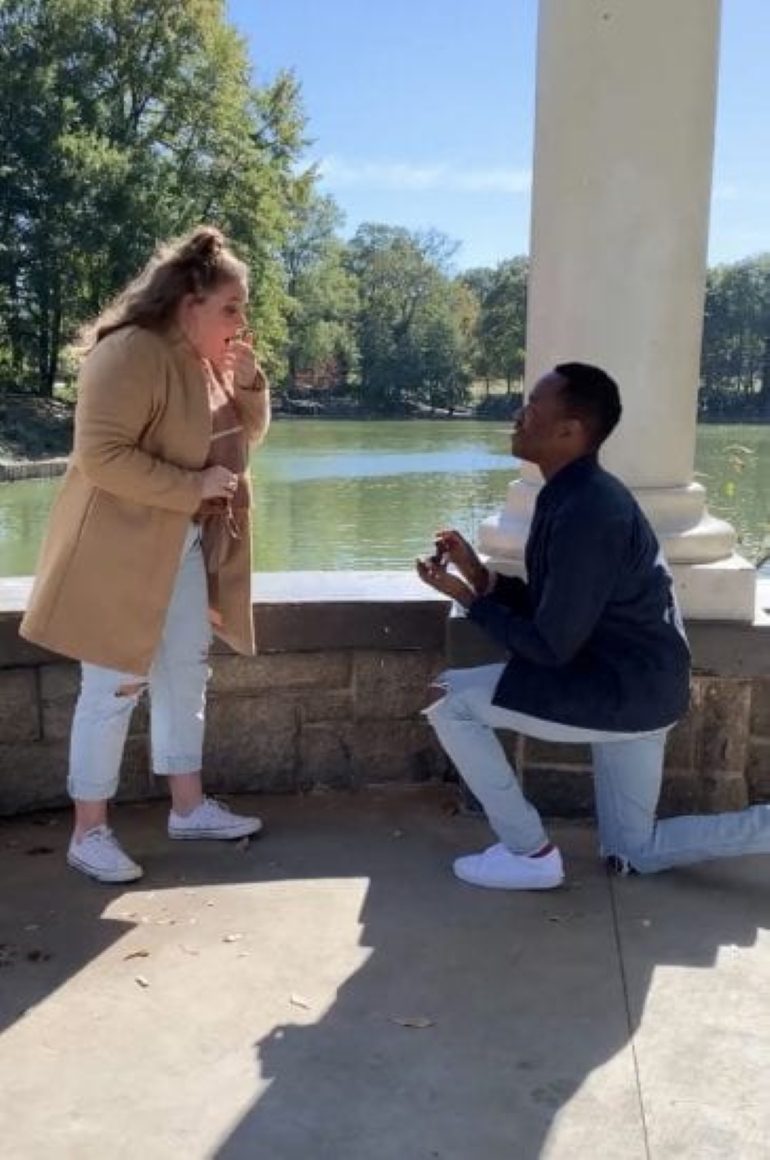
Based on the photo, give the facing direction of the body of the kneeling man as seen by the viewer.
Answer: to the viewer's left

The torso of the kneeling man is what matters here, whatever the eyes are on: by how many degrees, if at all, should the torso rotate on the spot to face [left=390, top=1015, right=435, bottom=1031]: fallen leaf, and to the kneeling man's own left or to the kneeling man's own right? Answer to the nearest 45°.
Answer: approximately 45° to the kneeling man's own left

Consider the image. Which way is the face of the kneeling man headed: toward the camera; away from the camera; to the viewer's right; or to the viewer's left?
to the viewer's left

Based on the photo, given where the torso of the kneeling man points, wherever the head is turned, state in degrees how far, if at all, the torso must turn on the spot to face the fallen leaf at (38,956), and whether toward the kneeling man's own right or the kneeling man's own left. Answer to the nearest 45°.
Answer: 0° — they already face it

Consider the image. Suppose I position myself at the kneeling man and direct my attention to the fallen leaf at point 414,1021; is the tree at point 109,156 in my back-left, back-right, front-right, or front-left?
back-right

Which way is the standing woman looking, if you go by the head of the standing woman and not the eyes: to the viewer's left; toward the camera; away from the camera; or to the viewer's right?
to the viewer's right

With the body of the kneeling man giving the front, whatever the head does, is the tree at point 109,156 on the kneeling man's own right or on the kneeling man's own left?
on the kneeling man's own right

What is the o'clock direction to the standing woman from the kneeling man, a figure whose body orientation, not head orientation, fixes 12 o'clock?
The standing woman is roughly at 12 o'clock from the kneeling man.
